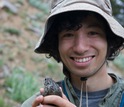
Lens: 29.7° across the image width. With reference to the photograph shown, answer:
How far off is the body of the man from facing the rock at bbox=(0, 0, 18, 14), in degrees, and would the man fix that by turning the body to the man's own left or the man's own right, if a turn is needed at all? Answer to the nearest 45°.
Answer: approximately 180°

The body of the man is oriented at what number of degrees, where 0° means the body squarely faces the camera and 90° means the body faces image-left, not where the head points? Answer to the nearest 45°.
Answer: approximately 0°
